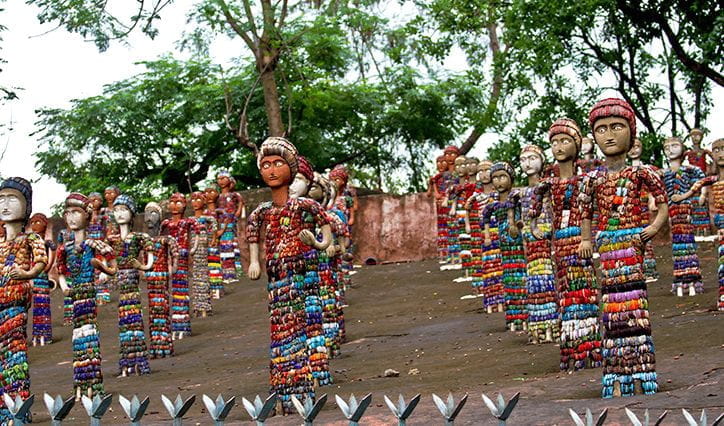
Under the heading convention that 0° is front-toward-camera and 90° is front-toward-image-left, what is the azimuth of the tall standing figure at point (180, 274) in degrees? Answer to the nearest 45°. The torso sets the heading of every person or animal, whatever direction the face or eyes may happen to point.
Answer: approximately 0°

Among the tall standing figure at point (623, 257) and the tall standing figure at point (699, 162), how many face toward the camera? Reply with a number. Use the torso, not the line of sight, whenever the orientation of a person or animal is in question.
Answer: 2

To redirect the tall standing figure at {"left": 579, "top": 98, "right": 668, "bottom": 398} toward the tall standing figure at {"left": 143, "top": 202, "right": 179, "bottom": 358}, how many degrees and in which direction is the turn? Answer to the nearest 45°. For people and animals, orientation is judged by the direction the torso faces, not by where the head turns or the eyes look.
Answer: approximately 135° to its right

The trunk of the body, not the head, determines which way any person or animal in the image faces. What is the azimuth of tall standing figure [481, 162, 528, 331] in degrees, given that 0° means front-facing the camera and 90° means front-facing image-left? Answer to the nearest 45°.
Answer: approximately 45°

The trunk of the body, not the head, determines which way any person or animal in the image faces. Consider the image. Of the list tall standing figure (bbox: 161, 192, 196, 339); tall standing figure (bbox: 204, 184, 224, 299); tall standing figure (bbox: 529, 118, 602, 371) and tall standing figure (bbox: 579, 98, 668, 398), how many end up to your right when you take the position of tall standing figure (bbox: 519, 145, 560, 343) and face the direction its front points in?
2

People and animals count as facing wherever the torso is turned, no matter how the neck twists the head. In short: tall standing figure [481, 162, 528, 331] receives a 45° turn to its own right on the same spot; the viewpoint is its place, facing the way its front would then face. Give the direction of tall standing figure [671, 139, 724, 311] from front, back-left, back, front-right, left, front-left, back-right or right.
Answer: back

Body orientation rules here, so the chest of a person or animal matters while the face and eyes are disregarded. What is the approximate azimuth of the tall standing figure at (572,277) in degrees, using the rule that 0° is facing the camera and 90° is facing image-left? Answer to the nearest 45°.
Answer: approximately 45°

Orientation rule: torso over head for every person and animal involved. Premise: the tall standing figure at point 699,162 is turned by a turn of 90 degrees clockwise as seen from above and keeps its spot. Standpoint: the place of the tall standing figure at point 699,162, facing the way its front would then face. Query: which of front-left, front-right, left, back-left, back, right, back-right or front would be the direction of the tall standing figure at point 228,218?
front

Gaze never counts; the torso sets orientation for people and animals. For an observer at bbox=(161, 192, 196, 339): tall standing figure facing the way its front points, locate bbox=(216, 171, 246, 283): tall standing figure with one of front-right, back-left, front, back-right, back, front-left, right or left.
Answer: back

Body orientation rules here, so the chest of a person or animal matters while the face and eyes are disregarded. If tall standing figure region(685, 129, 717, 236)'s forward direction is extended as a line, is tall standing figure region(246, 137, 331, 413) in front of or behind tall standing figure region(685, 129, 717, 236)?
in front

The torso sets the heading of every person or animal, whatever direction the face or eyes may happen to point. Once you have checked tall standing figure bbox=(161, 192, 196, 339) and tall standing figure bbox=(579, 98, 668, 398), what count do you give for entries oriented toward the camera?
2
